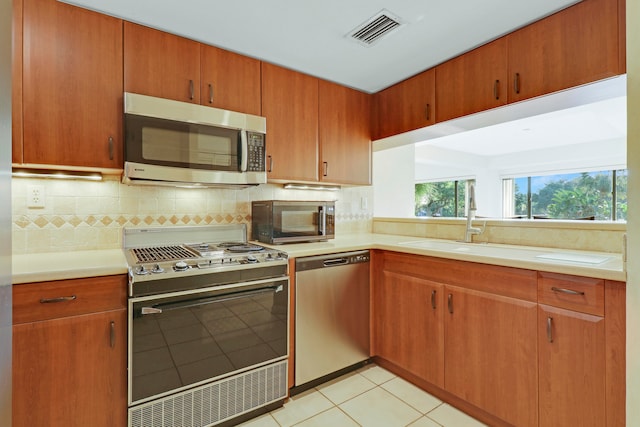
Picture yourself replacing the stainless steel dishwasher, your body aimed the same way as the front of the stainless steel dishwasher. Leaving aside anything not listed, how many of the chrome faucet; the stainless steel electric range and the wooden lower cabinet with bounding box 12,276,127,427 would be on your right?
2

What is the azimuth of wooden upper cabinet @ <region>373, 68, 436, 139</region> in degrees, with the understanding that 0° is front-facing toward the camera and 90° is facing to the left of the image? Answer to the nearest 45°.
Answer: approximately 45°

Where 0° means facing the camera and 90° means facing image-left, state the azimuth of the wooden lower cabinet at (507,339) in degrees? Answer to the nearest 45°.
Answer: approximately 45°

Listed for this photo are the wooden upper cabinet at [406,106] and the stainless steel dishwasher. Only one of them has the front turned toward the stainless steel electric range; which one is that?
the wooden upper cabinet
